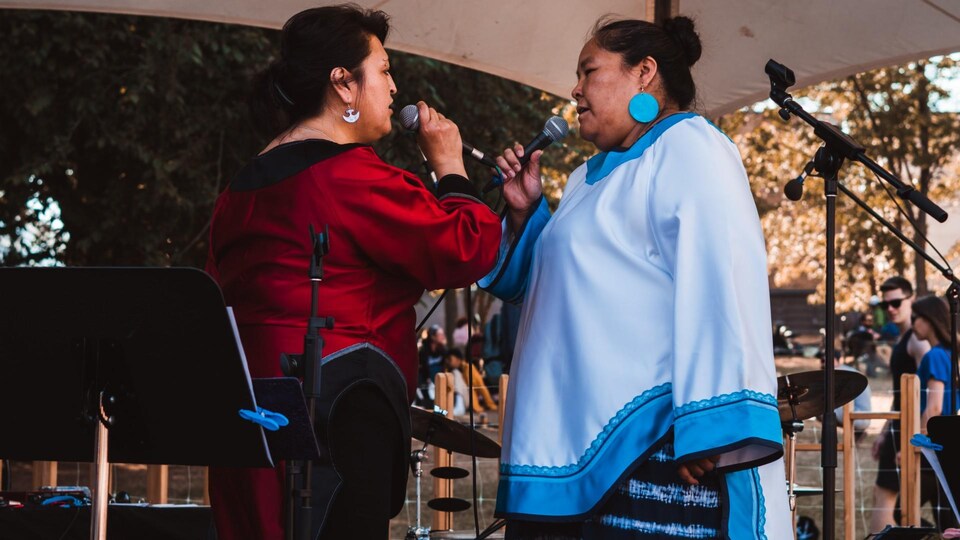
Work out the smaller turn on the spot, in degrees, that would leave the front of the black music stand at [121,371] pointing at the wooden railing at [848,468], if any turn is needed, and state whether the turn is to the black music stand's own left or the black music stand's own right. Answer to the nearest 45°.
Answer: approximately 45° to the black music stand's own right

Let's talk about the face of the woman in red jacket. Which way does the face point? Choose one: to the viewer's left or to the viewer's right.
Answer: to the viewer's right

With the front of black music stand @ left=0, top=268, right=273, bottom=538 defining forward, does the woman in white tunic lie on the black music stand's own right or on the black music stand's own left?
on the black music stand's own right

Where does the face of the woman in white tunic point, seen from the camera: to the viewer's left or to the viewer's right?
to the viewer's left

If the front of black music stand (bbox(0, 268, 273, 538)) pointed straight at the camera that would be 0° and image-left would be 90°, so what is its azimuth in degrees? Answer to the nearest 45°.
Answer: approximately 180°

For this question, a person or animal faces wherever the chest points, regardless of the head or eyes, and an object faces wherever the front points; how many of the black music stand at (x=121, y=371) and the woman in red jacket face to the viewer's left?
0

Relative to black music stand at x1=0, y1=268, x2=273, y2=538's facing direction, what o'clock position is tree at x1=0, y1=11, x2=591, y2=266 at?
The tree is roughly at 12 o'clock from the black music stand.

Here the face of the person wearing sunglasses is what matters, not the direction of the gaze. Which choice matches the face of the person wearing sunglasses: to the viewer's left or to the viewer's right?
to the viewer's left

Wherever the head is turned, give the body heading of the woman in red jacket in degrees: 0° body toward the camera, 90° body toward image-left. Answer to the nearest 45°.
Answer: approximately 225°
